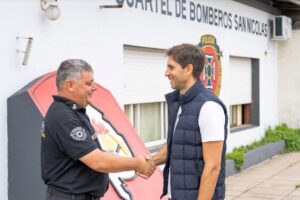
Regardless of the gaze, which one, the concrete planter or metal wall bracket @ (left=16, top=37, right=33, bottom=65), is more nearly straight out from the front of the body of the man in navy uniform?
the concrete planter

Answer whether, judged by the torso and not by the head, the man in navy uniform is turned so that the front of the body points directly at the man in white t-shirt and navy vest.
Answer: yes

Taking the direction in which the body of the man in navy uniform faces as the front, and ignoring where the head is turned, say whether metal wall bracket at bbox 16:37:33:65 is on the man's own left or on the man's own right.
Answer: on the man's own left

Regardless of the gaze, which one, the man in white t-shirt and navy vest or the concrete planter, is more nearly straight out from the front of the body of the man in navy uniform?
the man in white t-shirt and navy vest

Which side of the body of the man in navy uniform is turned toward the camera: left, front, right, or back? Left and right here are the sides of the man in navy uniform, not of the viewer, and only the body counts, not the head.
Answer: right

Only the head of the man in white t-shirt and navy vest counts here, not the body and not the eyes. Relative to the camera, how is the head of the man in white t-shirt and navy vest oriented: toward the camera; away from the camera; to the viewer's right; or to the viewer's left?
to the viewer's left

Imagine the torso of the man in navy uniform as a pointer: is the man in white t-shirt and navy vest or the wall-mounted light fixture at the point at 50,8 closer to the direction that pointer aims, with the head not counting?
the man in white t-shirt and navy vest

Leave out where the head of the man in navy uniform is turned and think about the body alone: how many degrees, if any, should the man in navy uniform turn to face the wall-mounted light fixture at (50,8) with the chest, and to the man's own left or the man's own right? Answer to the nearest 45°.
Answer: approximately 90° to the man's own left

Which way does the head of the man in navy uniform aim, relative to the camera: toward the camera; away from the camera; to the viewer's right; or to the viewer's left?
to the viewer's right

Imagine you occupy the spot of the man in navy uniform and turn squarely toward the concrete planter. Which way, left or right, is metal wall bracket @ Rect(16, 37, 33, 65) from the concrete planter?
left

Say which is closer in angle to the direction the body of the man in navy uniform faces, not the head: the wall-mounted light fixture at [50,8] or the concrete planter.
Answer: the concrete planter

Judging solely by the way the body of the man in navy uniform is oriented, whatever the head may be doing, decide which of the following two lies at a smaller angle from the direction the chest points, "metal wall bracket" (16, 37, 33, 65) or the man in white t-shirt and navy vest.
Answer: the man in white t-shirt and navy vest

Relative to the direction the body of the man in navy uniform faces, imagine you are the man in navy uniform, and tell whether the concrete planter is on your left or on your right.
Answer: on your left
